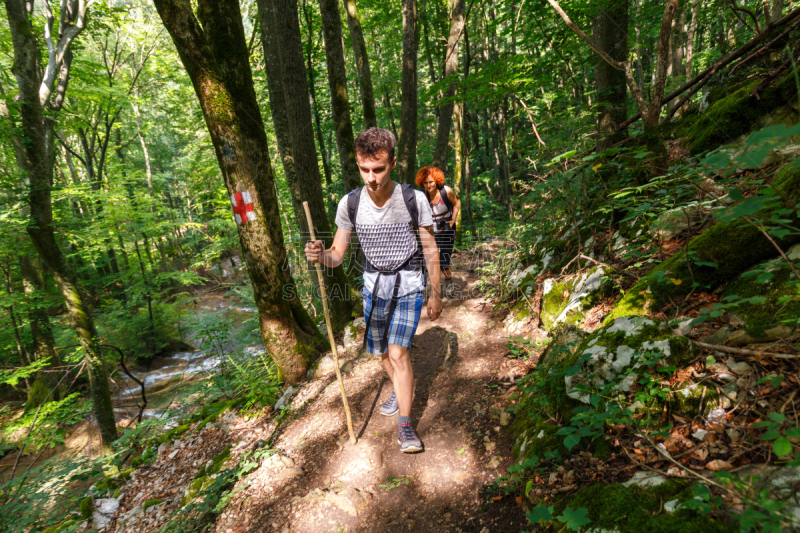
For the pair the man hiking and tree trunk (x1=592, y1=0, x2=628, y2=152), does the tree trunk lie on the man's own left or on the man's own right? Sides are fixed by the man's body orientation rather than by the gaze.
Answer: on the man's own left

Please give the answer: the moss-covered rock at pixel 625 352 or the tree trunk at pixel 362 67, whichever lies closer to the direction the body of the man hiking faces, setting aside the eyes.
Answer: the moss-covered rock

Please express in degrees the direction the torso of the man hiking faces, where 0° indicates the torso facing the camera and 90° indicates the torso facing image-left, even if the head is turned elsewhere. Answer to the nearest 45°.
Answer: approximately 0°

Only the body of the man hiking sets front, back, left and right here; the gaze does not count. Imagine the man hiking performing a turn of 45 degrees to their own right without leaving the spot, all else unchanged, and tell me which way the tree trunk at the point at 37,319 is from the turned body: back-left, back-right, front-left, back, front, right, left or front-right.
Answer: right

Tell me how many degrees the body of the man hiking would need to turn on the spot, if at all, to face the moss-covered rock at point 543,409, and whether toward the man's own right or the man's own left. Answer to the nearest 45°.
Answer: approximately 45° to the man's own left

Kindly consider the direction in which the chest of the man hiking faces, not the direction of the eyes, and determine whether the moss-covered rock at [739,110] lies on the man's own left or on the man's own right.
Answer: on the man's own left

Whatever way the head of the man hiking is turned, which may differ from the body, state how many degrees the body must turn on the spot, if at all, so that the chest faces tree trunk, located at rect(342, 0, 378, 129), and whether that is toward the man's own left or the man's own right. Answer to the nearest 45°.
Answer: approximately 180°

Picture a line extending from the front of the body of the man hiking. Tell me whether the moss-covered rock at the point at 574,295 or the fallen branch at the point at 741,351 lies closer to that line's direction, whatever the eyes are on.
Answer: the fallen branch

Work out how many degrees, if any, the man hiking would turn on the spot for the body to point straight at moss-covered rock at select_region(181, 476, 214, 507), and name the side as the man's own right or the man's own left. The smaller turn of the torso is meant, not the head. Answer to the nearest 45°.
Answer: approximately 90° to the man's own right

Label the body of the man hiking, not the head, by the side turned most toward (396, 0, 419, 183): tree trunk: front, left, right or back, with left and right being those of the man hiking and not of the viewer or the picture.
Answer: back

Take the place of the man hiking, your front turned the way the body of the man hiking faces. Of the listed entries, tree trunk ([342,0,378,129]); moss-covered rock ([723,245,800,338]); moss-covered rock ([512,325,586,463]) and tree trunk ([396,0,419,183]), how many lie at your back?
2

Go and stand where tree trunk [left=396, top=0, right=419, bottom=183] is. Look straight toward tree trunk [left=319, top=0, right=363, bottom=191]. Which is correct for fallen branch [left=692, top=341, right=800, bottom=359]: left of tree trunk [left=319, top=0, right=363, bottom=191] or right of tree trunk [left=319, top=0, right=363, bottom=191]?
left
